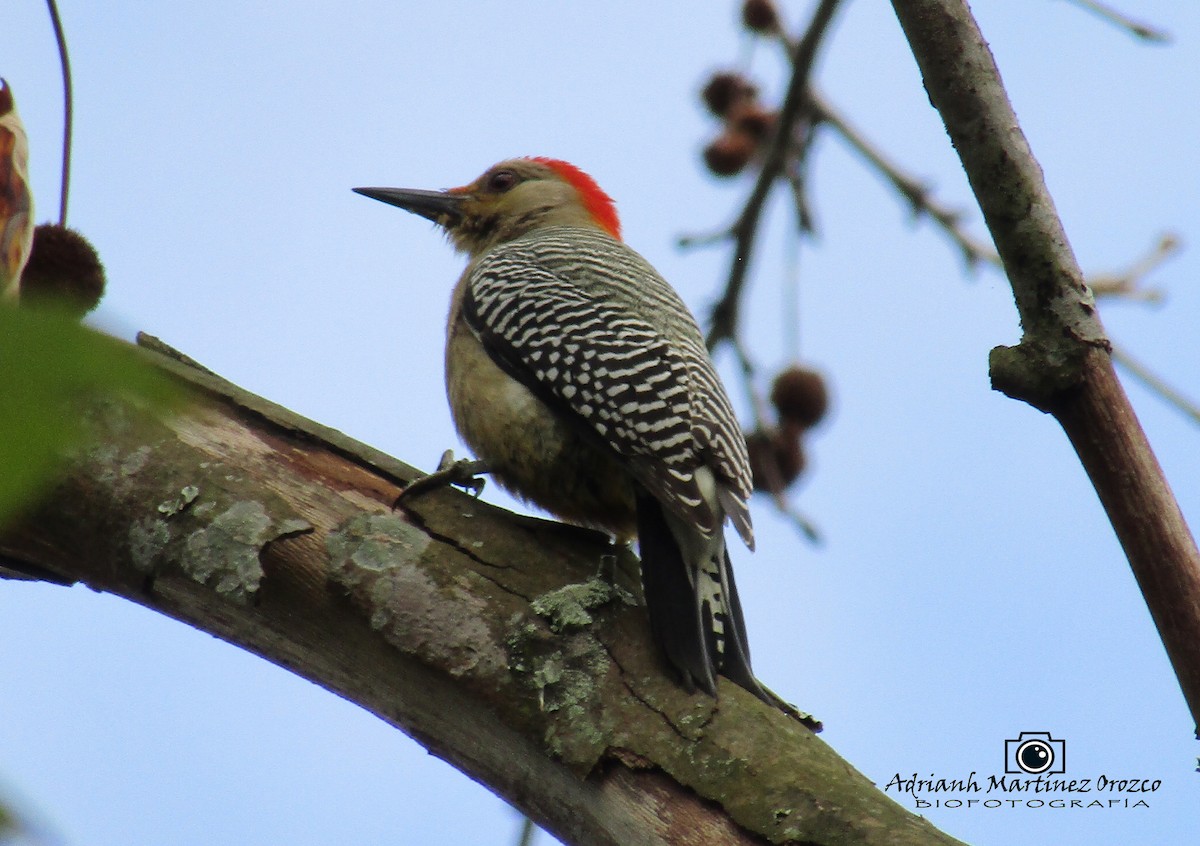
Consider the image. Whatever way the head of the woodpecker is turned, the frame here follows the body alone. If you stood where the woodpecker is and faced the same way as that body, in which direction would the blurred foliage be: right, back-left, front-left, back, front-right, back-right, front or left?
back-left

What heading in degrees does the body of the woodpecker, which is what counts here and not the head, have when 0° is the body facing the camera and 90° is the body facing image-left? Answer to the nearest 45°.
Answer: approximately 135°

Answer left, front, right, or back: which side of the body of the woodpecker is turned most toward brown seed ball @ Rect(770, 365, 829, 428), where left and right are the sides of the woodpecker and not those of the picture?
right

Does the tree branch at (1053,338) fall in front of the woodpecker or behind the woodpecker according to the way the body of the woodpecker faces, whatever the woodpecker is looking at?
behind

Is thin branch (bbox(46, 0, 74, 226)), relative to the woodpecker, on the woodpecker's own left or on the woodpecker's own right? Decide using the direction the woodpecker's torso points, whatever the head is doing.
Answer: on the woodpecker's own left

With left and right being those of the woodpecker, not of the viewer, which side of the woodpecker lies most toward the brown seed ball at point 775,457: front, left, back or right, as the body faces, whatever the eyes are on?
right

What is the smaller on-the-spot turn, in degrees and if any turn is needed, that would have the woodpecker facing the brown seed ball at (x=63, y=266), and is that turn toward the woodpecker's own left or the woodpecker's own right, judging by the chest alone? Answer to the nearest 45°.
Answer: approximately 90° to the woodpecker's own left
